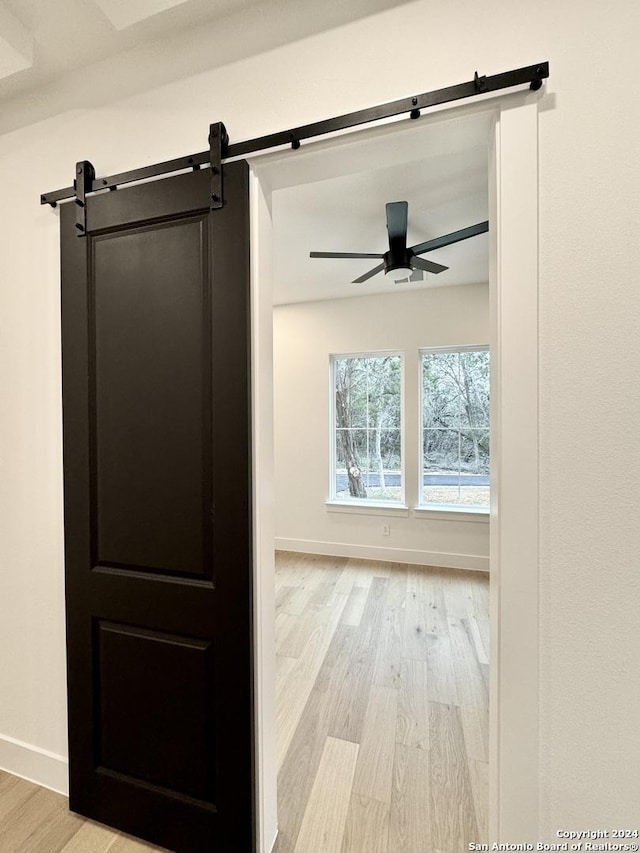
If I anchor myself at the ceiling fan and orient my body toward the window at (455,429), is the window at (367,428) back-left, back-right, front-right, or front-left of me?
front-left

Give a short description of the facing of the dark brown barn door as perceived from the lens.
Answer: facing the viewer and to the left of the viewer

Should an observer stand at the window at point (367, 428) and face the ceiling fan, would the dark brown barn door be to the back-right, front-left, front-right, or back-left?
front-right

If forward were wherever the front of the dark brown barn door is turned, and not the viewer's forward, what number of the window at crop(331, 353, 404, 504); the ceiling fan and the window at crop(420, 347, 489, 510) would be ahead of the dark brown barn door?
0

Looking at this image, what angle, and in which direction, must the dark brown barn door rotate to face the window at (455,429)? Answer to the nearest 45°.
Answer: approximately 180°

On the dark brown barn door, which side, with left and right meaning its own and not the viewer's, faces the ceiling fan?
back

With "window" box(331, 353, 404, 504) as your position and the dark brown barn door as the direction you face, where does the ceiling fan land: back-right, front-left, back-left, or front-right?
front-left

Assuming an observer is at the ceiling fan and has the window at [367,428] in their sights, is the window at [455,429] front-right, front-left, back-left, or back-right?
front-right

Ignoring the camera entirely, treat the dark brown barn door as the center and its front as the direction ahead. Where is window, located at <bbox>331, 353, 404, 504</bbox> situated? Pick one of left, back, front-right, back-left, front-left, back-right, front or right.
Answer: back

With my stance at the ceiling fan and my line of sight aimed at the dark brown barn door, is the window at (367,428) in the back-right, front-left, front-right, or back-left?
back-right

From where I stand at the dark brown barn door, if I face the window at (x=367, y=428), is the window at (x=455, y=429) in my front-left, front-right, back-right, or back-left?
front-right
